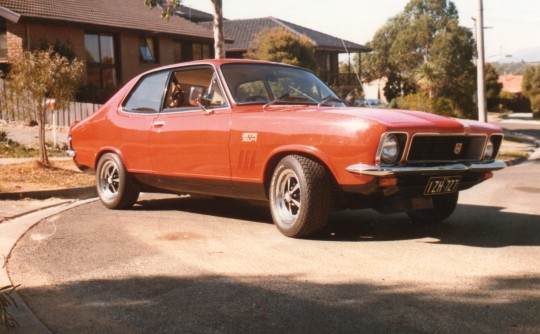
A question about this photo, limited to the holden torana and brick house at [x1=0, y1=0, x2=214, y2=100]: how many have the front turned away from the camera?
0

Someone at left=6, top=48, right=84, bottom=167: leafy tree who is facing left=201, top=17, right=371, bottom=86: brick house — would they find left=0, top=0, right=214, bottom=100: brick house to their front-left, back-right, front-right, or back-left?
front-left

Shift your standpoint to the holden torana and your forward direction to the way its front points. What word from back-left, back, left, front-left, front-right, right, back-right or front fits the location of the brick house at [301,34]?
back-left

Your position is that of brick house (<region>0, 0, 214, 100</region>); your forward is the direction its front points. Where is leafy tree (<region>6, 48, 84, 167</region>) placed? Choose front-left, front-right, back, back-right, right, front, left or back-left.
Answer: front-right

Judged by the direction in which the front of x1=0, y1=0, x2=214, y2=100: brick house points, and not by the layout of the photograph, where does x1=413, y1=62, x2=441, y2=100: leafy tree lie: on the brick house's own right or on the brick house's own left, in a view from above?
on the brick house's own left

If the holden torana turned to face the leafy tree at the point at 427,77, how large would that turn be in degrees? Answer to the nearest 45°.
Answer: approximately 135° to its left

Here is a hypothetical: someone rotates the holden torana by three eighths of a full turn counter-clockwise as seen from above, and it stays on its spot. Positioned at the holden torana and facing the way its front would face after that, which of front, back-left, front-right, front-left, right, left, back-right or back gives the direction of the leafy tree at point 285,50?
front

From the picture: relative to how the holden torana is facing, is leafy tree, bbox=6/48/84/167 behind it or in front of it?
behind

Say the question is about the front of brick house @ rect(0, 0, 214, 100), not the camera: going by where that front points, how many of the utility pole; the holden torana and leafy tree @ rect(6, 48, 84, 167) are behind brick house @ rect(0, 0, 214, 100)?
0

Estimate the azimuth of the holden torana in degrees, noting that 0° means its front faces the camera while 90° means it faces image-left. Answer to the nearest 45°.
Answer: approximately 315°
